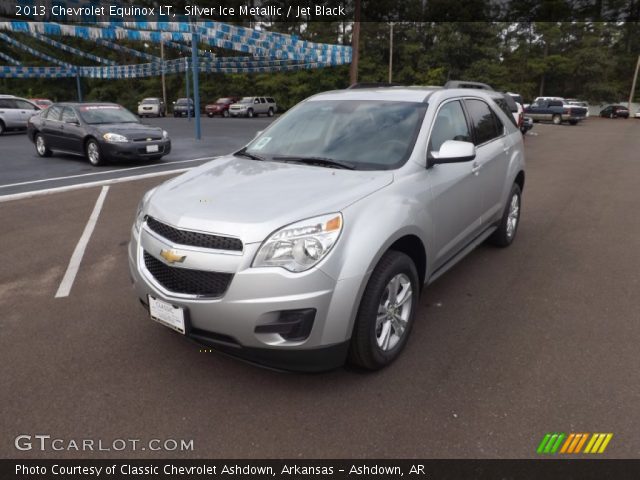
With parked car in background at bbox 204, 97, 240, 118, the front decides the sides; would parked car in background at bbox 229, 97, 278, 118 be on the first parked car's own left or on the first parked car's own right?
on the first parked car's own left

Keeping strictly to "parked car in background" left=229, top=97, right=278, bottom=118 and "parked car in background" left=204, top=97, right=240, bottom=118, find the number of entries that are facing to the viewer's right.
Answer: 0

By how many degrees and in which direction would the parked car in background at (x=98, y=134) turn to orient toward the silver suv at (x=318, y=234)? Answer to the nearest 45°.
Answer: approximately 45° to its right

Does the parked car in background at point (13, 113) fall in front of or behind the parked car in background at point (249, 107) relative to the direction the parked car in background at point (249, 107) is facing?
in front

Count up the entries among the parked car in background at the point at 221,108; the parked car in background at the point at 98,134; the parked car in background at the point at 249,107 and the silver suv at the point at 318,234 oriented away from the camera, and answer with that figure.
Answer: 0

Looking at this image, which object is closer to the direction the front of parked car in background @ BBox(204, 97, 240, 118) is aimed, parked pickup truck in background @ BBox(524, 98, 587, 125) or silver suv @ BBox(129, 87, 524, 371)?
the silver suv

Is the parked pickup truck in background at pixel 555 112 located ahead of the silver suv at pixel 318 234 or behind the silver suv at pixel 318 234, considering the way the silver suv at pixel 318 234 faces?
behind

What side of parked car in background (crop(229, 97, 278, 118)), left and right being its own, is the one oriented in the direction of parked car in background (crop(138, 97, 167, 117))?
right

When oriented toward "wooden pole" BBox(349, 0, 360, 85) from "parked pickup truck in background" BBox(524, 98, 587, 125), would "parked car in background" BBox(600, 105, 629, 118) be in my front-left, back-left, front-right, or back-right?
back-right

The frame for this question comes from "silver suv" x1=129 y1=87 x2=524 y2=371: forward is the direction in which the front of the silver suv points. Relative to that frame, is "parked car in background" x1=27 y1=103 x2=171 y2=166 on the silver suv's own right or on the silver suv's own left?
on the silver suv's own right

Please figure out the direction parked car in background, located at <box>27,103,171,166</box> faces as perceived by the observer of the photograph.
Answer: facing the viewer and to the right of the viewer

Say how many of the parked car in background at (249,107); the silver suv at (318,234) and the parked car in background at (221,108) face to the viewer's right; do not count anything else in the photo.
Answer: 0

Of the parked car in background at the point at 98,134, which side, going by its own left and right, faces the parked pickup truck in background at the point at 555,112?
left

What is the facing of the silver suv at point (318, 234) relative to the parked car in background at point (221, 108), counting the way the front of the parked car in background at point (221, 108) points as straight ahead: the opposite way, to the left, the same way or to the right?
the same way

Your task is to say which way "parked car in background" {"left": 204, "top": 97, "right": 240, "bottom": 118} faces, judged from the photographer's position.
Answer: facing the viewer and to the left of the viewer

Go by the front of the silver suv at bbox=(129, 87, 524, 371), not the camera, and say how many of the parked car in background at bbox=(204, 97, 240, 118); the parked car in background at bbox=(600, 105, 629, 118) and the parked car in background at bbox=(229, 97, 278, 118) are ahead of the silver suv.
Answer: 0

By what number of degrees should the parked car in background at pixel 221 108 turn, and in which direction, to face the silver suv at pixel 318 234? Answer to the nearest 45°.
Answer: approximately 45° to its left

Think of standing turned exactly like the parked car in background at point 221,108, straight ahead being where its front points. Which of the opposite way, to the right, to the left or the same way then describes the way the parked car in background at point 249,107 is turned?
the same way
